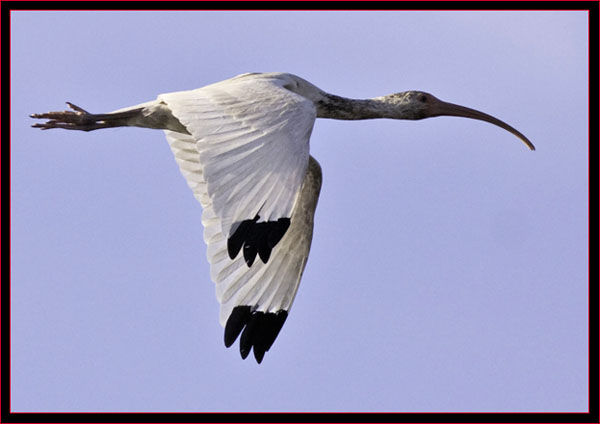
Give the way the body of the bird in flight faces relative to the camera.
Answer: to the viewer's right
